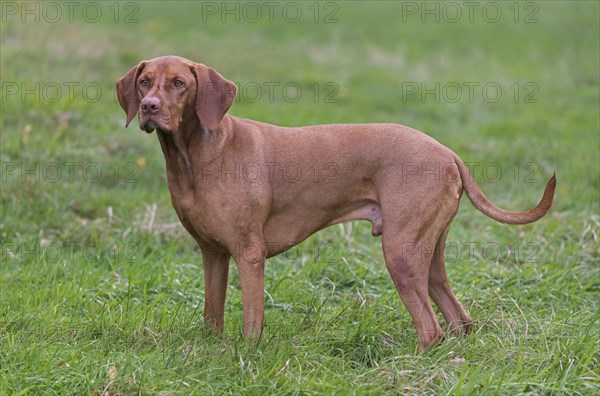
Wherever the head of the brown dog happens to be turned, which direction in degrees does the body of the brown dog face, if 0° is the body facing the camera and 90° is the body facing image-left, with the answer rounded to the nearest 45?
approximately 90°
